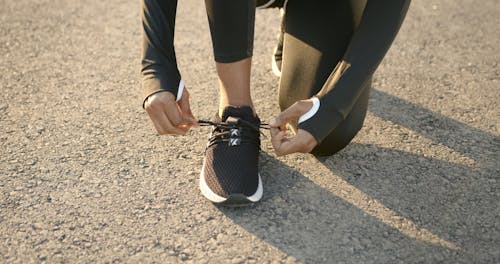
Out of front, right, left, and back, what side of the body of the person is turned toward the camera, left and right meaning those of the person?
front
